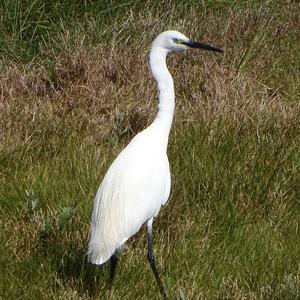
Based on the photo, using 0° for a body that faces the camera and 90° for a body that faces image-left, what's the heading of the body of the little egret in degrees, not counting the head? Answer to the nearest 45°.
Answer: approximately 270°
